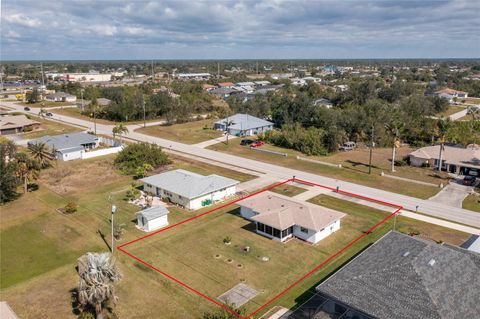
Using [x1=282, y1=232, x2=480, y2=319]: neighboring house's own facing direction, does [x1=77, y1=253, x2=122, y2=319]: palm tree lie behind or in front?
behind

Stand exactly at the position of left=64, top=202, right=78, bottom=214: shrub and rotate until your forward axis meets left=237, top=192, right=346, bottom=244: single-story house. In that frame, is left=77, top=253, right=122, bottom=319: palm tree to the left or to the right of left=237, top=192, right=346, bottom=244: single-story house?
right

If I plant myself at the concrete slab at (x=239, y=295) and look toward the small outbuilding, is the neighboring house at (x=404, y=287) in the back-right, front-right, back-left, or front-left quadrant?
back-right

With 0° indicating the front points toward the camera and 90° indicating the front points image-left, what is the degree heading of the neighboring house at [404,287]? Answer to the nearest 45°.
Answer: approximately 225°

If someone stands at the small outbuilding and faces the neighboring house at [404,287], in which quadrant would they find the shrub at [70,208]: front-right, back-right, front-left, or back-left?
back-right

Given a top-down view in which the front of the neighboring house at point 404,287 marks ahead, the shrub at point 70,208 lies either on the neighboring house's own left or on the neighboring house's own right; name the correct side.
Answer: on the neighboring house's own left

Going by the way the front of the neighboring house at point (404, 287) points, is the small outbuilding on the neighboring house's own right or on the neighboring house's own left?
on the neighboring house's own left

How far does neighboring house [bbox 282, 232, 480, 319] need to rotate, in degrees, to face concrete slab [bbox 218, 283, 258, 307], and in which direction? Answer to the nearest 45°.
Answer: approximately 135° to its left

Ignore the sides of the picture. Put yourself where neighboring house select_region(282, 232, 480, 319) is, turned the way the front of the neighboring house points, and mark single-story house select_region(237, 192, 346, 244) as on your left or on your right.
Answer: on your left
